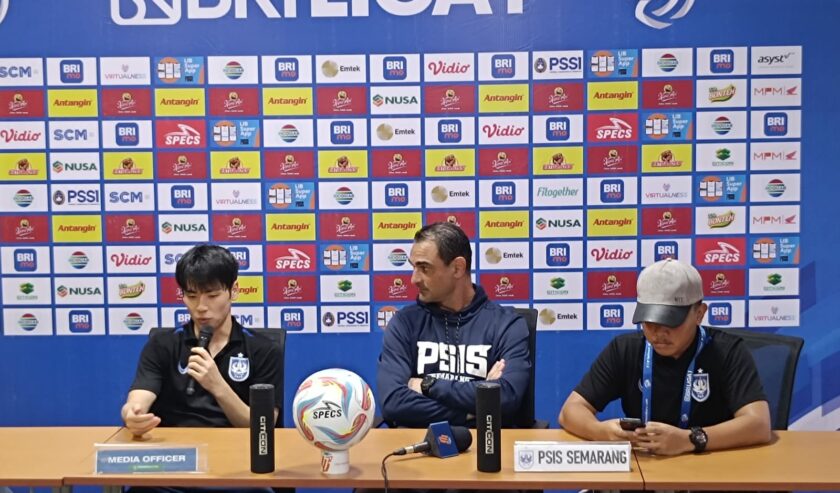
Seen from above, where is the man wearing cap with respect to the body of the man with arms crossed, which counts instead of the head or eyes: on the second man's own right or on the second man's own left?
on the second man's own left

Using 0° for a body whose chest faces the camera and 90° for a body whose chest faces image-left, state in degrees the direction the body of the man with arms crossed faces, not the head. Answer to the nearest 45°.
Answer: approximately 0°

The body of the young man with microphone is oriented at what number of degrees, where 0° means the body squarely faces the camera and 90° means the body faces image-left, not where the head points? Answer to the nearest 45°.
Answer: approximately 0°

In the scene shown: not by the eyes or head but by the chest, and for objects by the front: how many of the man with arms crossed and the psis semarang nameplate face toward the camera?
2

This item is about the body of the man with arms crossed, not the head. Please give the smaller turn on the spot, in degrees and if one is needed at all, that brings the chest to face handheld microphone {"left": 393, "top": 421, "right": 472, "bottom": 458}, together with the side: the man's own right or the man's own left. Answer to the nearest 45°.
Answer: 0° — they already face it

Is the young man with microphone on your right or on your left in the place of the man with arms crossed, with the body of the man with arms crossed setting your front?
on your right
